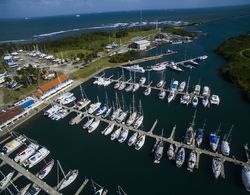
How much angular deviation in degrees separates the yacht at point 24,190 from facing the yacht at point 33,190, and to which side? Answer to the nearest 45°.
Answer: approximately 90° to its right

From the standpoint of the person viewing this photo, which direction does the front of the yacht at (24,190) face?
facing away from the viewer and to the right of the viewer

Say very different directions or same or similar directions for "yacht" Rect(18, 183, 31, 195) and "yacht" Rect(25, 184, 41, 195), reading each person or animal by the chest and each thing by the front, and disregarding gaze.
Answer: same or similar directions

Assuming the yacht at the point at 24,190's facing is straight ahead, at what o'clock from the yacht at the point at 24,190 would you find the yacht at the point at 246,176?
the yacht at the point at 246,176 is roughly at 3 o'clock from the yacht at the point at 24,190.

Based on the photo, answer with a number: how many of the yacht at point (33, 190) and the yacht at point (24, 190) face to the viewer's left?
0

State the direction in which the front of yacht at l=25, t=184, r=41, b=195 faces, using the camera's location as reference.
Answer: facing away from the viewer and to the right of the viewer
